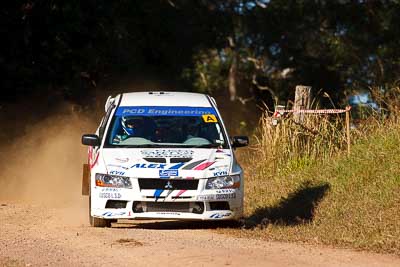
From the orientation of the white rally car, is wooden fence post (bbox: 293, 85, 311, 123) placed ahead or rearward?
rearward

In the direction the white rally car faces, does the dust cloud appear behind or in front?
behind

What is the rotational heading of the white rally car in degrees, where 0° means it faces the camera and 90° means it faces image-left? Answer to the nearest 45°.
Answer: approximately 0°
